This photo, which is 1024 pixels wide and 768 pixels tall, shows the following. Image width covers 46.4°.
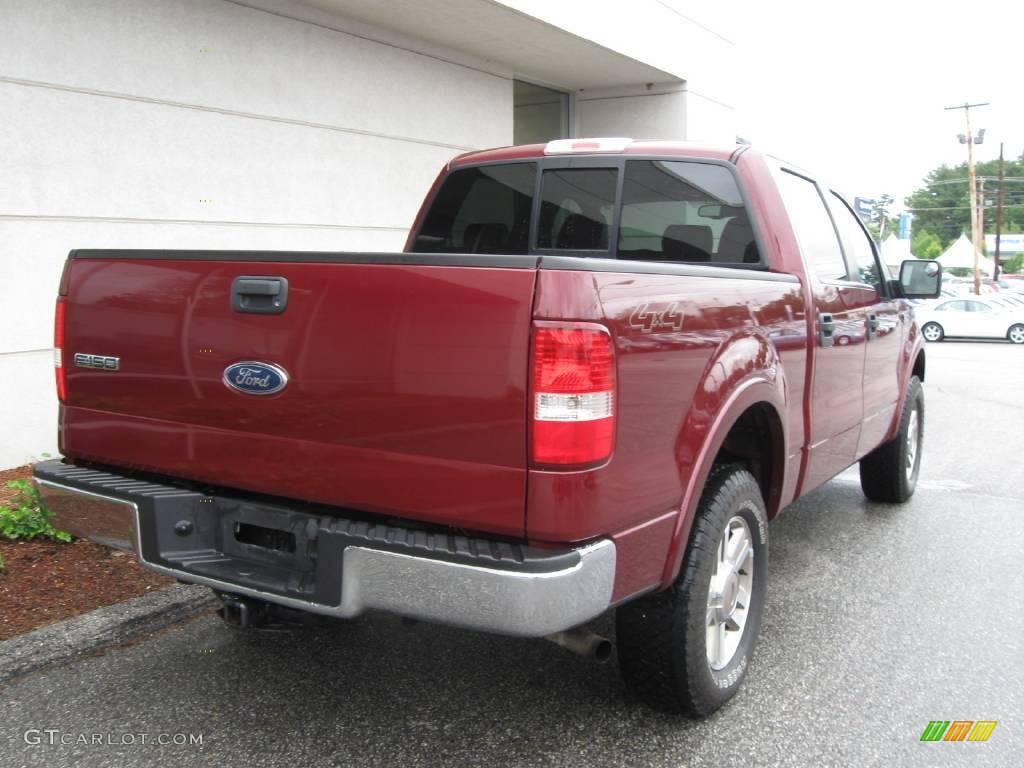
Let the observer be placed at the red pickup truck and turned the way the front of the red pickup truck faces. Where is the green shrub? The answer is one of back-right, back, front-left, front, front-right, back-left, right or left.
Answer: left

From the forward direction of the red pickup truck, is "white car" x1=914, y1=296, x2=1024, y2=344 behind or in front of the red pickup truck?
in front

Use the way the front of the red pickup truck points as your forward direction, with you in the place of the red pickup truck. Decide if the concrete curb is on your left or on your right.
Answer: on your left

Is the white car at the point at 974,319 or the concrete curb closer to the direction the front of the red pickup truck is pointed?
the white car

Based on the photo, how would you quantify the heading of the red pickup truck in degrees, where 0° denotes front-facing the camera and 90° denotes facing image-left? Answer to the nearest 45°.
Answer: approximately 225°

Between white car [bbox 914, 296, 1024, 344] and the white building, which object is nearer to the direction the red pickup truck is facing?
the white car
